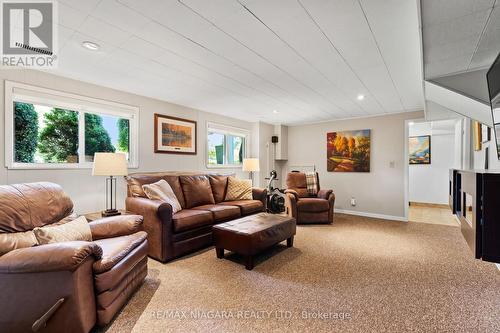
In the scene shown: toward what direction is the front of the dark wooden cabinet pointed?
to the viewer's left

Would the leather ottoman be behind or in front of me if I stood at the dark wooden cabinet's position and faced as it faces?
in front

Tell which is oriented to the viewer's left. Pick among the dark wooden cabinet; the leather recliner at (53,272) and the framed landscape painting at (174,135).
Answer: the dark wooden cabinet

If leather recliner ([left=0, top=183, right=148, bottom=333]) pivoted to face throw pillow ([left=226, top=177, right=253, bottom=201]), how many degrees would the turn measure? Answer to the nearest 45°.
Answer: approximately 90° to its left

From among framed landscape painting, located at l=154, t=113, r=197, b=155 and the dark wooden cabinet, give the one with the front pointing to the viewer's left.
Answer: the dark wooden cabinet

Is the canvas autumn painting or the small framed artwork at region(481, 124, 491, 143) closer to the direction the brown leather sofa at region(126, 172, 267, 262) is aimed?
the small framed artwork

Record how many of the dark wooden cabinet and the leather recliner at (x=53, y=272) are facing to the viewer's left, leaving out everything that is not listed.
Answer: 1

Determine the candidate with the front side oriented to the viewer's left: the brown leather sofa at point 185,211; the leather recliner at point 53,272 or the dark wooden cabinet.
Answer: the dark wooden cabinet

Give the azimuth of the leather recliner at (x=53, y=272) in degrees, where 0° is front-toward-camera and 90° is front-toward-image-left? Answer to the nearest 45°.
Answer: approximately 315°

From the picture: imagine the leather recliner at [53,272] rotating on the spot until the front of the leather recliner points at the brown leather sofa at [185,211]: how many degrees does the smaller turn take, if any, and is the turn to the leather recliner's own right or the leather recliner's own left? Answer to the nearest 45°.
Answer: approximately 90° to the leather recliner's own left

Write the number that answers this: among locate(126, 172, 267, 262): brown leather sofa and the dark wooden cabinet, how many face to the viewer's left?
1

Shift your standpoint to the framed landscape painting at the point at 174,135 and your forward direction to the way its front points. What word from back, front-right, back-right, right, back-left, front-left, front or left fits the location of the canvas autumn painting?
front-left
